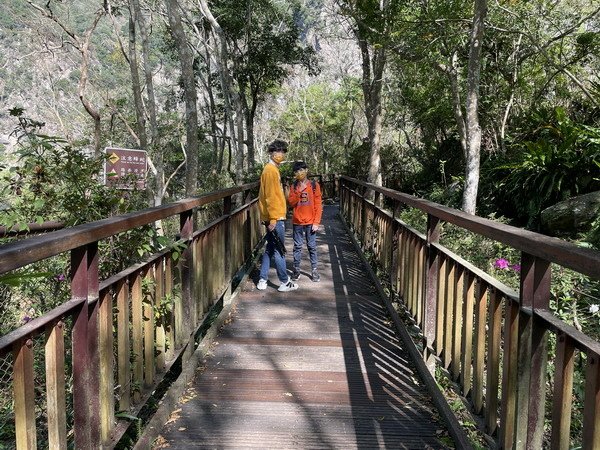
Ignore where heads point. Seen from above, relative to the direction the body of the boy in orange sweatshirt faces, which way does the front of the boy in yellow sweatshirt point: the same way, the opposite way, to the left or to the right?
to the left

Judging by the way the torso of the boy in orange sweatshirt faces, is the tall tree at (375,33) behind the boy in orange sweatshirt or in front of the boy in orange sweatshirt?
behind

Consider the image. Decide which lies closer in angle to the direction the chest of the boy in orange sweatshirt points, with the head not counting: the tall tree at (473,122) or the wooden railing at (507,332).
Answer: the wooden railing

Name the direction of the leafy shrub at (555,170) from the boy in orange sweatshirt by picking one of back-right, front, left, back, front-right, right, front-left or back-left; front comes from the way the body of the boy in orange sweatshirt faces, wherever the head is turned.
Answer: back-left

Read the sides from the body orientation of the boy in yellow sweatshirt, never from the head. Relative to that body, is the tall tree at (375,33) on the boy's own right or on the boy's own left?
on the boy's own left

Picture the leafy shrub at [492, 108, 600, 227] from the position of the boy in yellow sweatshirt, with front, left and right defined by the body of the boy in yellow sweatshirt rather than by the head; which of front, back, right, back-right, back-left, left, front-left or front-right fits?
front-left

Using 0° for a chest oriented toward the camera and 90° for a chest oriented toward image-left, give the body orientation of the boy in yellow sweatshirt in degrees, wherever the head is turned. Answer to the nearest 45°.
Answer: approximately 270°

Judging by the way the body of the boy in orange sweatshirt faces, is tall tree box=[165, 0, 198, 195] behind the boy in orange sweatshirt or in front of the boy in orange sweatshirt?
behind

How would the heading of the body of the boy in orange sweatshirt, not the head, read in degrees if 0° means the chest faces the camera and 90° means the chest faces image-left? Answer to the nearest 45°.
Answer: approximately 0°

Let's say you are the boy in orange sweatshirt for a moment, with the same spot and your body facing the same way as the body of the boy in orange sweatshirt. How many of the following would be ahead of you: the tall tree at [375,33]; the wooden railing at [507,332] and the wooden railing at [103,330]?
2

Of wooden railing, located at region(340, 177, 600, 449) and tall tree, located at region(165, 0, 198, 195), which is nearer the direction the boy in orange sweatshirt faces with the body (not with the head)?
the wooden railing

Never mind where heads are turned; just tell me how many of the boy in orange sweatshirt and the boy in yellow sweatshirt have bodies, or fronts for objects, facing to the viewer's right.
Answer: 1

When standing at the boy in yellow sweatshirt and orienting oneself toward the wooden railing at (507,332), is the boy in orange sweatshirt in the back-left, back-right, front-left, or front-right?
back-left
